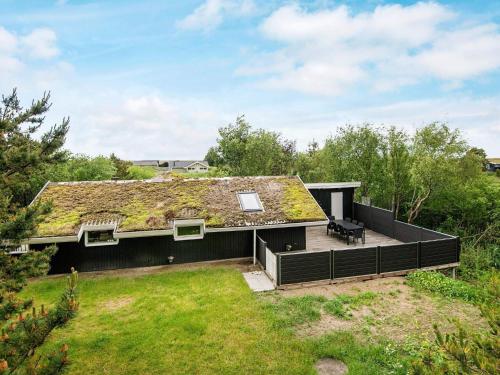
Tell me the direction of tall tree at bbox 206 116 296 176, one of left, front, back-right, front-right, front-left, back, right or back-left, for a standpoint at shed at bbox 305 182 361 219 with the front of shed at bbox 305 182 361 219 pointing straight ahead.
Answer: back-right

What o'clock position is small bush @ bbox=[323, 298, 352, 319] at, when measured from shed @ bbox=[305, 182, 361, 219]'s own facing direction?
The small bush is roughly at 12 o'clock from the shed.

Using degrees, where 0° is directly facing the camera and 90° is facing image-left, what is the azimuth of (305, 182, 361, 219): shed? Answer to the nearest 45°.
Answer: approximately 0°

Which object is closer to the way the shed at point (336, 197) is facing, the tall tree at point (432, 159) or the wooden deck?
the wooden deck

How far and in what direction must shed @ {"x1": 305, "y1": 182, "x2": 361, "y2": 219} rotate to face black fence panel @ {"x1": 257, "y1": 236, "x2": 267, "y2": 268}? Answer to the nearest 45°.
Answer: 0° — it already faces it

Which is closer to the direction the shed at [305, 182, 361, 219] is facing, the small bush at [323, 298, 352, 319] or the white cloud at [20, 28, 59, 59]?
the small bush

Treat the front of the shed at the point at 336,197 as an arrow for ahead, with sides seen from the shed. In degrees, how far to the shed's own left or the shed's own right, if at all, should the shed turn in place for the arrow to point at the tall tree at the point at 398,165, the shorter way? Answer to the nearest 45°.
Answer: approximately 90° to the shed's own left

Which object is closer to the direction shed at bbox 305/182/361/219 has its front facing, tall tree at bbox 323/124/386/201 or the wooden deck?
the wooden deck

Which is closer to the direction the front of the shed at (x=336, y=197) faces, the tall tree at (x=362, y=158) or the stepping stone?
the stepping stone
